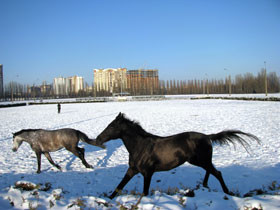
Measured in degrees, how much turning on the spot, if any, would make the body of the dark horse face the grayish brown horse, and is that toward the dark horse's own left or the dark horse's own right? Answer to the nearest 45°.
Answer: approximately 45° to the dark horse's own right

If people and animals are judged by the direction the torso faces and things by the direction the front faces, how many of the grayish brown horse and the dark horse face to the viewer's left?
2

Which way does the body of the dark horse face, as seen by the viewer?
to the viewer's left

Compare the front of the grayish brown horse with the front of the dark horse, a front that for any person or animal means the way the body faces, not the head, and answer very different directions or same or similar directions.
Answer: same or similar directions

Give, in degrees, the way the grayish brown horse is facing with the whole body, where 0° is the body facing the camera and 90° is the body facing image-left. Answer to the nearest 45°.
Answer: approximately 90°
